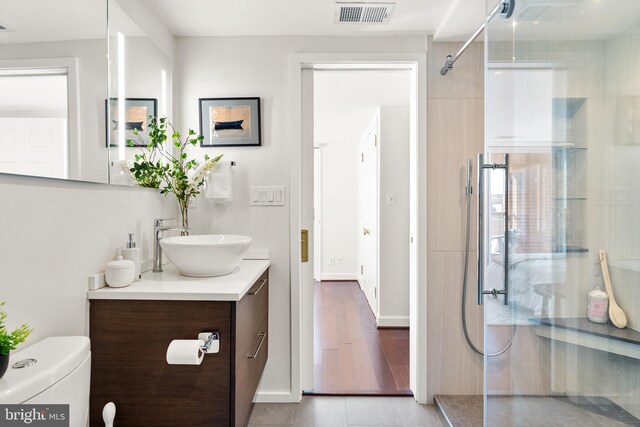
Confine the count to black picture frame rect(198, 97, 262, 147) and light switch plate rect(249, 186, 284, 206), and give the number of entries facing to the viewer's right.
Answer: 0

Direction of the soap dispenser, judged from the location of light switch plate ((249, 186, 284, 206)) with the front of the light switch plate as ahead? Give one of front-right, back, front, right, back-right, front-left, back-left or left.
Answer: front-right

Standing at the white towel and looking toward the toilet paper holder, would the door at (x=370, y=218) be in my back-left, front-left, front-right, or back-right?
back-left

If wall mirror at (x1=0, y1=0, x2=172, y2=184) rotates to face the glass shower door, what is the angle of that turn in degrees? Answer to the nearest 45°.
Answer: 0° — it already faces it

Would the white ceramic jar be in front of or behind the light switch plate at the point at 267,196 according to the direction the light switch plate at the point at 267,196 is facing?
in front

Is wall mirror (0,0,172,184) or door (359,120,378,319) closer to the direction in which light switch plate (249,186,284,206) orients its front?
the wall mirror

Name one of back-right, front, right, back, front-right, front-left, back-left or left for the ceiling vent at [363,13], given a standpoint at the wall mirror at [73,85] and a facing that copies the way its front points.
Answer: front-left

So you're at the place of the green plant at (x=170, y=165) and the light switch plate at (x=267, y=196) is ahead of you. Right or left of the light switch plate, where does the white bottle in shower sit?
right
